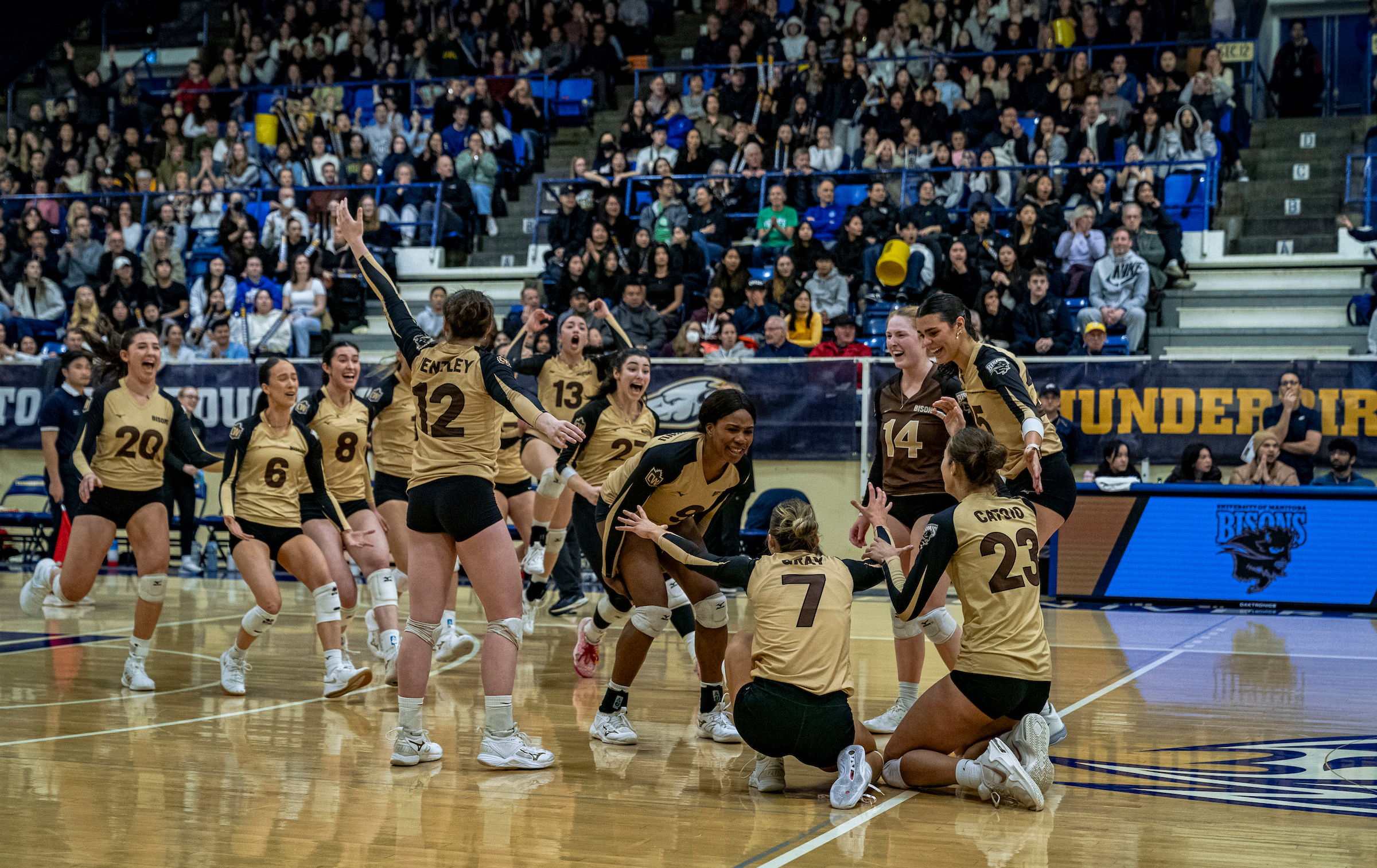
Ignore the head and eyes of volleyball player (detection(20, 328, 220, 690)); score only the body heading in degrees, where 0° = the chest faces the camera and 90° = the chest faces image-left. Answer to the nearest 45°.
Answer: approximately 315°

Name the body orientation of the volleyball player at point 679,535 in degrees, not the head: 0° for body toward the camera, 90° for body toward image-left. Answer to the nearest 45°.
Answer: approximately 315°

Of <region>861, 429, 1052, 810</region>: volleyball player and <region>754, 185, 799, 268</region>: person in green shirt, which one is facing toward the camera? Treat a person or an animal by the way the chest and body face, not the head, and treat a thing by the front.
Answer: the person in green shirt

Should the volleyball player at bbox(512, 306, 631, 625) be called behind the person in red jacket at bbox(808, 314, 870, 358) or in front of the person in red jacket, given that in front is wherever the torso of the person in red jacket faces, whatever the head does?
in front

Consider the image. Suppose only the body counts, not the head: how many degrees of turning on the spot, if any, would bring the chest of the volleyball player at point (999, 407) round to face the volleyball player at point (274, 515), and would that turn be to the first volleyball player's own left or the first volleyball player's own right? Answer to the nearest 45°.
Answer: approximately 45° to the first volleyball player's own right

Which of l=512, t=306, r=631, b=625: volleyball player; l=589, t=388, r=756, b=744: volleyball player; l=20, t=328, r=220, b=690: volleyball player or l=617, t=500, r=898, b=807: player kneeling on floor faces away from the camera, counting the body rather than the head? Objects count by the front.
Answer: the player kneeling on floor

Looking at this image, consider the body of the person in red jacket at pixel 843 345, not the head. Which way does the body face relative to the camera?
toward the camera

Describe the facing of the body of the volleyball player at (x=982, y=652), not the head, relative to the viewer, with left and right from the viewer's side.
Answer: facing away from the viewer and to the left of the viewer

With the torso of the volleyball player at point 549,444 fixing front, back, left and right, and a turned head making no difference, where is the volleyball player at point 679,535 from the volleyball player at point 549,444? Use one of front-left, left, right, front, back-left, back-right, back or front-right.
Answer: front

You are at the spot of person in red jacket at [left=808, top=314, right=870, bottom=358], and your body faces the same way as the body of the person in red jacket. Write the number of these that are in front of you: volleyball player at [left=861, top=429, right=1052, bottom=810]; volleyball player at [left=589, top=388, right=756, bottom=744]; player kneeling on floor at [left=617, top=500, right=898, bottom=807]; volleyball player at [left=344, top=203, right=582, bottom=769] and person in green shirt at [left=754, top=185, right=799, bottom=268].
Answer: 4

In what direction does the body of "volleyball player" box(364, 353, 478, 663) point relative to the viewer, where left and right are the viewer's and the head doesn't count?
facing the viewer and to the right of the viewer

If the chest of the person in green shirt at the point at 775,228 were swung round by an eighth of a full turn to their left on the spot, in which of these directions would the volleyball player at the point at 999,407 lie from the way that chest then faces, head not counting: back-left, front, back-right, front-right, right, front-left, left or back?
front-right

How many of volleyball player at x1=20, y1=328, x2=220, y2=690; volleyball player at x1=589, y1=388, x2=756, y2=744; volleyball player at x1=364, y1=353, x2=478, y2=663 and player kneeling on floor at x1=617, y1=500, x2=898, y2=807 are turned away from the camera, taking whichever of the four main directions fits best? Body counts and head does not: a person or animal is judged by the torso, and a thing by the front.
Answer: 1

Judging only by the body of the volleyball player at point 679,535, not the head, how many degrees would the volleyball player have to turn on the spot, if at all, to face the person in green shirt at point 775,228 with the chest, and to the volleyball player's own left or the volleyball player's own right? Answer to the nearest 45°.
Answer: approximately 135° to the volleyball player's own left

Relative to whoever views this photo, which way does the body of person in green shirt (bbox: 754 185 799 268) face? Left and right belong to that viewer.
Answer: facing the viewer

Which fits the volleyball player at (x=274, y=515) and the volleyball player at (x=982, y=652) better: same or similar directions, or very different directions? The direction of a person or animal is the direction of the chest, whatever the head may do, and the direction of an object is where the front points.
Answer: very different directions

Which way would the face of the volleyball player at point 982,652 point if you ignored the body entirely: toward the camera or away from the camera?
away from the camera

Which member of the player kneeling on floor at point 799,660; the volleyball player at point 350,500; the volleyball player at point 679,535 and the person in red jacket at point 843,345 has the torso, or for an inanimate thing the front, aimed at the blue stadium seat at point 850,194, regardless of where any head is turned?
the player kneeling on floor
